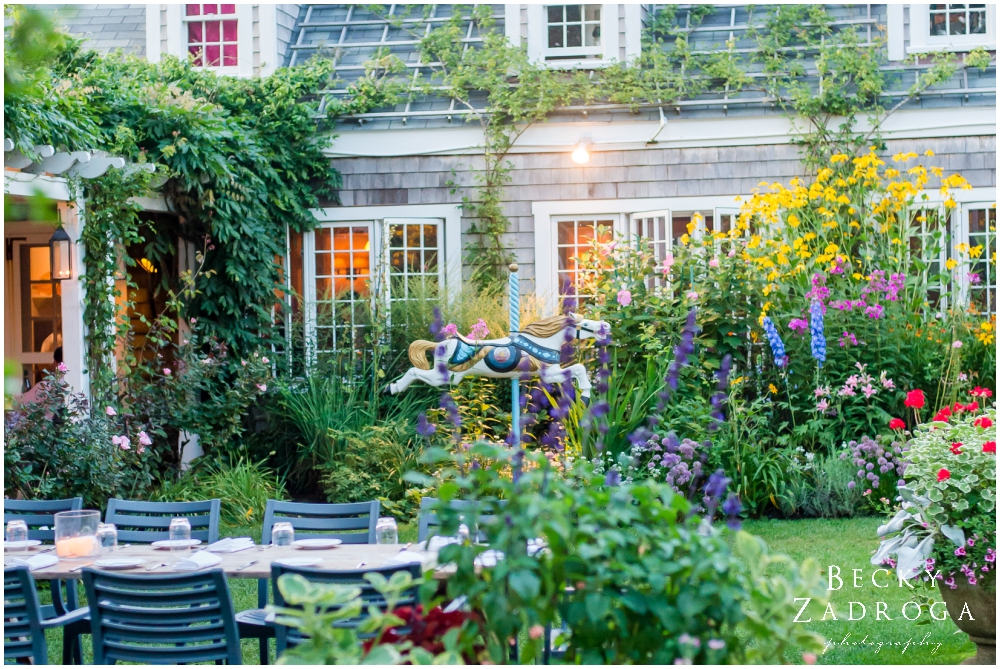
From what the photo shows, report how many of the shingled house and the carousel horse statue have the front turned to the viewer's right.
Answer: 1

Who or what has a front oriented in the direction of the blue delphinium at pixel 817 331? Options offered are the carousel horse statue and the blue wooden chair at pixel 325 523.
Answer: the carousel horse statue

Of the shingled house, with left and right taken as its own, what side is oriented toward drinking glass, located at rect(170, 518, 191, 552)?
front

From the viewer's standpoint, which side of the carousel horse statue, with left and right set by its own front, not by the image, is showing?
right

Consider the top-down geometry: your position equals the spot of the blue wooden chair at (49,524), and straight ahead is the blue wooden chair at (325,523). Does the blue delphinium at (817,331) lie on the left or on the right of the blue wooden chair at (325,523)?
left

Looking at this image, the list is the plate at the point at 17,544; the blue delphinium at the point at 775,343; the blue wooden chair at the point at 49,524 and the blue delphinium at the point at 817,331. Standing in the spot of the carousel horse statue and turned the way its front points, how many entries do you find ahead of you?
2

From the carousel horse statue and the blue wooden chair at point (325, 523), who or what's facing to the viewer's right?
the carousel horse statue

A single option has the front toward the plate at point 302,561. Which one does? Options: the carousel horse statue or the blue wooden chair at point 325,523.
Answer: the blue wooden chair

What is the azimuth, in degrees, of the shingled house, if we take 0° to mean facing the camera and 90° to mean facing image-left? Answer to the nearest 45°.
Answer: approximately 0°

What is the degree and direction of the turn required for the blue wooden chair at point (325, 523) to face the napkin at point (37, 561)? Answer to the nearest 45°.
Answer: approximately 45° to its right
